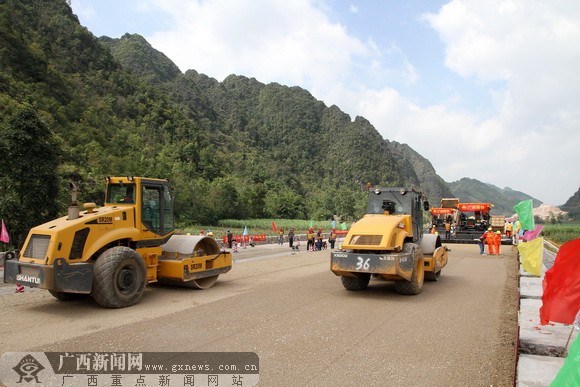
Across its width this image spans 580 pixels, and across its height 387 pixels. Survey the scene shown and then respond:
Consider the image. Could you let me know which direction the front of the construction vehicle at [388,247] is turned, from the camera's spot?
facing away from the viewer and to the right of the viewer

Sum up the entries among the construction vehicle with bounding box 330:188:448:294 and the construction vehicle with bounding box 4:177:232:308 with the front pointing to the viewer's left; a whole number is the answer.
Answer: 0

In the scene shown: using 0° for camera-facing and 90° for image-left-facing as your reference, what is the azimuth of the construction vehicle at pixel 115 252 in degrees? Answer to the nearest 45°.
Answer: approximately 225°

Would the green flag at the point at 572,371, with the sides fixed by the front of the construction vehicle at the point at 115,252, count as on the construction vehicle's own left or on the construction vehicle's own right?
on the construction vehicle's own right

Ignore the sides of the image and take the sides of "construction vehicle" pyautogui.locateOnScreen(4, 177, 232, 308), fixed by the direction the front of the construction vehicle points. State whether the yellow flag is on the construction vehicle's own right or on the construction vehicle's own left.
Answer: on the construction vehicle's own right

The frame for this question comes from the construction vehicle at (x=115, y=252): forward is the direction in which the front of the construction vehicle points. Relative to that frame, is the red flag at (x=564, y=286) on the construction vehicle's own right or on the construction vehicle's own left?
on the construction vehicle's own right
